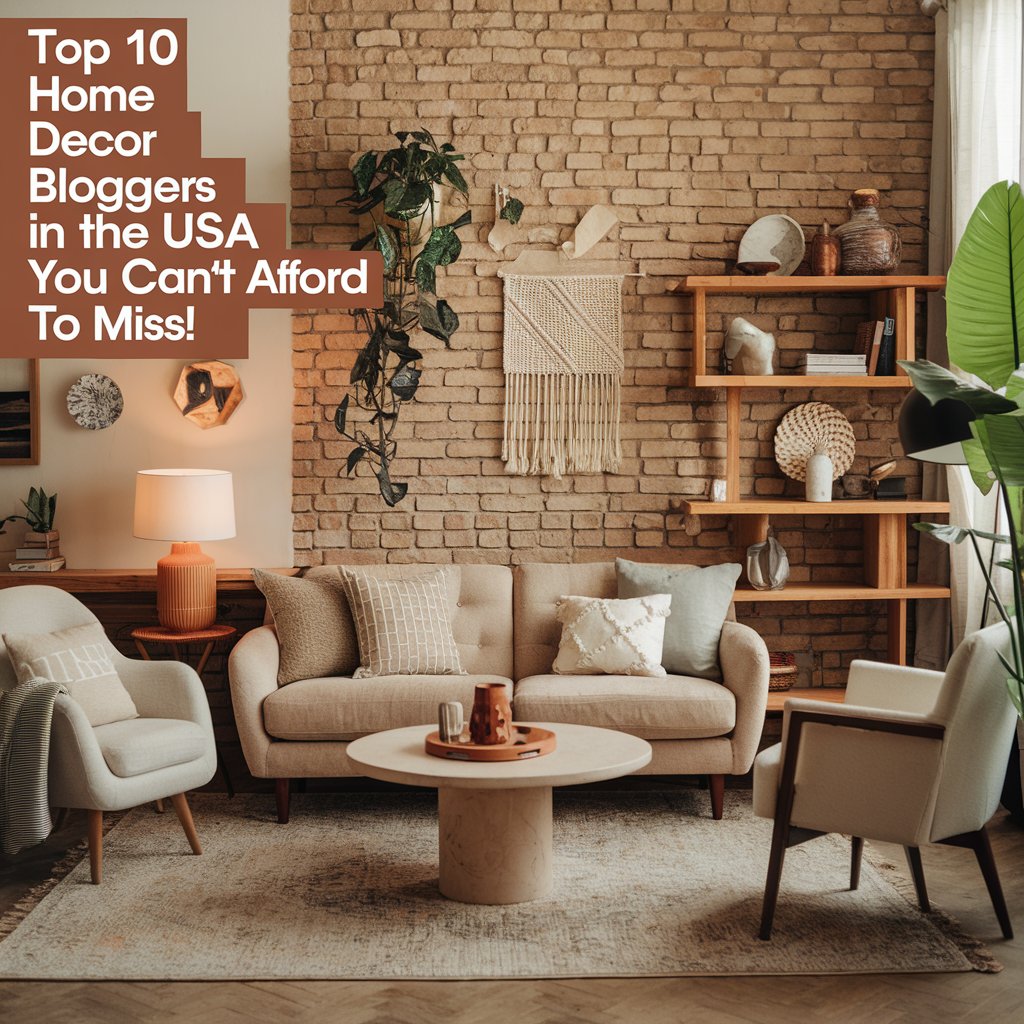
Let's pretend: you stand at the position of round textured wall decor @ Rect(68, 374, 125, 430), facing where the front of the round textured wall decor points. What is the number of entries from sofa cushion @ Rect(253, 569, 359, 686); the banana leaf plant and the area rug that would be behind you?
0

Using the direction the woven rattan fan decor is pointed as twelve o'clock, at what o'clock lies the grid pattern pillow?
The grid pattern pillow is roughly at 2 o'clock from the woven rattan fan decor.

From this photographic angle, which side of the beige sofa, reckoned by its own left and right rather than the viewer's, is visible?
front

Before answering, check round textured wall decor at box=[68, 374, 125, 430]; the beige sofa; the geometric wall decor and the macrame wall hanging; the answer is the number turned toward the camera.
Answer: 4

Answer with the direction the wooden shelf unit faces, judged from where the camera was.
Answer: facing the viewer

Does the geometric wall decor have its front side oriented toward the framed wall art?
no

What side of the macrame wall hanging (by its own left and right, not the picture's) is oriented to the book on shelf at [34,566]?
right

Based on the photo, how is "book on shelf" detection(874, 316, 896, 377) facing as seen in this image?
toward the camera

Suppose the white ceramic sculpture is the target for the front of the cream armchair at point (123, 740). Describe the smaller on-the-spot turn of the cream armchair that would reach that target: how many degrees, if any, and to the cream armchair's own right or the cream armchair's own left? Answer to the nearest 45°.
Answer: approximately 45° to the cream armchair's own left

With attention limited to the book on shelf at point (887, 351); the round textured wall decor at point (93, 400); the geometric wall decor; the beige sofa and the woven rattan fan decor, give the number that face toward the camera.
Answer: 5

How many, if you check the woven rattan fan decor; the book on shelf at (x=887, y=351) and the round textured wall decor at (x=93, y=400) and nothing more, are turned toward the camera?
3

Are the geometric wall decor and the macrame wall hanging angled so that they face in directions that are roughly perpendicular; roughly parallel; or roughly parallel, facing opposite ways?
roughly parallel

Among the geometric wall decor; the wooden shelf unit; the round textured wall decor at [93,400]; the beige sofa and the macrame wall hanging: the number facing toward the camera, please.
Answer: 5

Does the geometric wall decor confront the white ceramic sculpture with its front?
no
